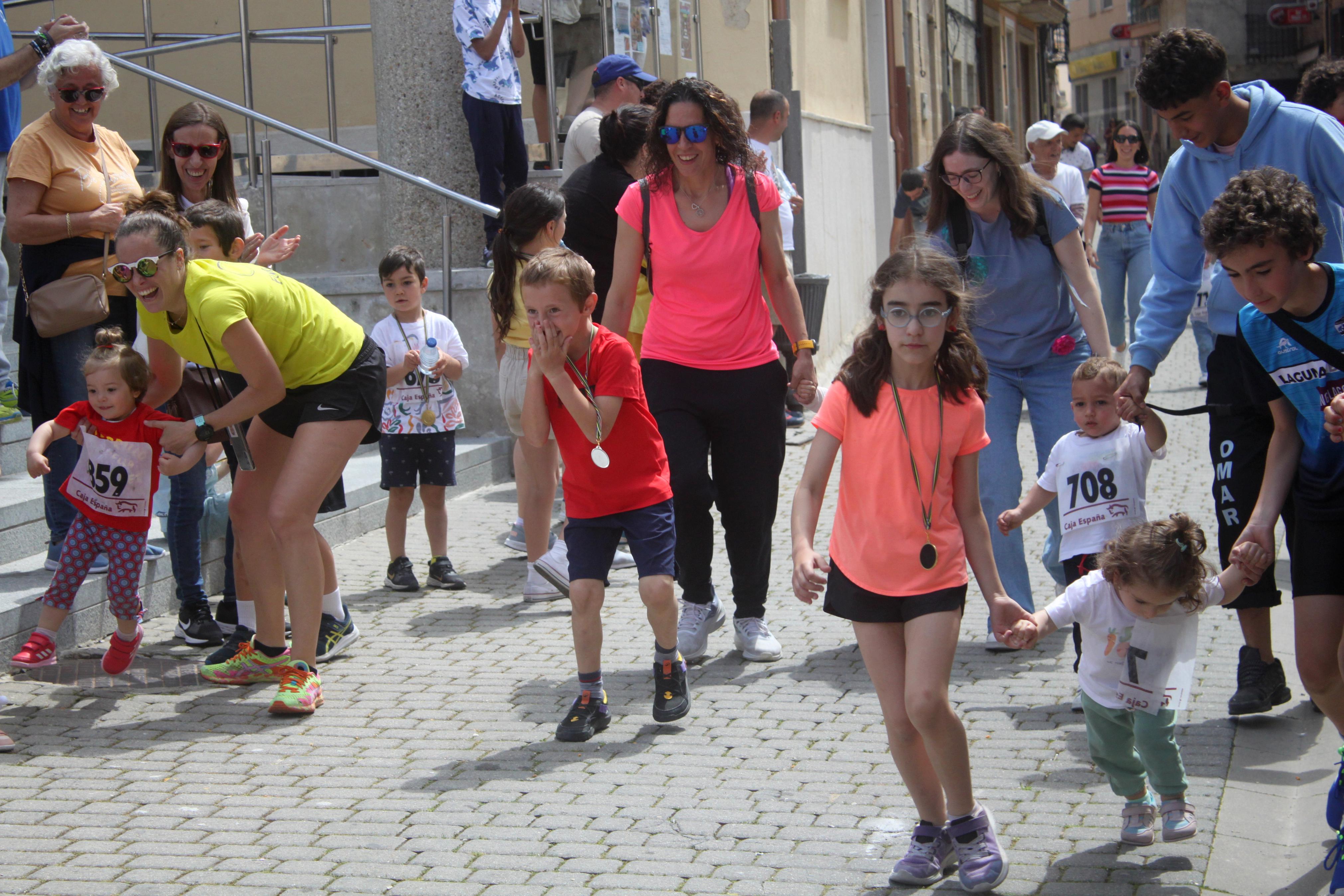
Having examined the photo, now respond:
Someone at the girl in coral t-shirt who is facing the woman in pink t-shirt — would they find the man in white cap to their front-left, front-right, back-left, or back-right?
front-right

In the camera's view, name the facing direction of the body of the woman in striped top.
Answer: toward the camera

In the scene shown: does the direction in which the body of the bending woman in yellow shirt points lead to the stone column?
no

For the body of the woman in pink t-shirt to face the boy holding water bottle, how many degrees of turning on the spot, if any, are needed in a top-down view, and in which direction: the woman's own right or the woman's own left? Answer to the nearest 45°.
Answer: approximately 135° to the woman's own right

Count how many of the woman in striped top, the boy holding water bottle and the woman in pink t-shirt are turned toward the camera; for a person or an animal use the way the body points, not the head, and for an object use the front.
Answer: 3

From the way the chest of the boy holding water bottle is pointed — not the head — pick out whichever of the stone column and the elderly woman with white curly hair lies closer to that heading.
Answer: the elderly woman with white curly hair

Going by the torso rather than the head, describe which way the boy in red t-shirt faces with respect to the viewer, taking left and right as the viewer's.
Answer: facing the viewer and to the left of the viewer

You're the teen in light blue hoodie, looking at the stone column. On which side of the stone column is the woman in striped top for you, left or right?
right

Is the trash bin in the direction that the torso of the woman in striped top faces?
no

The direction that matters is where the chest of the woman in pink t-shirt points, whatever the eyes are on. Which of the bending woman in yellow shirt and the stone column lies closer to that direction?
the bending woman in yellow shirt

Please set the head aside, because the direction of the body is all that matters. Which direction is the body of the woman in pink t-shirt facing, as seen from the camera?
toward the camera

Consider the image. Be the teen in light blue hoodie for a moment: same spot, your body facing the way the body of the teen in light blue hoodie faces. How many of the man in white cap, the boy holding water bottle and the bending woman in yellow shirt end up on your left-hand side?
0

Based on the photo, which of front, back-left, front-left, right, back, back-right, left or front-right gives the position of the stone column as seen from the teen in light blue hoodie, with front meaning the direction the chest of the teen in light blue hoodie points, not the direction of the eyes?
right

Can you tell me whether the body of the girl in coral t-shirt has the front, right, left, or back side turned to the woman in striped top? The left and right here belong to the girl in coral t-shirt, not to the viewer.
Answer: back

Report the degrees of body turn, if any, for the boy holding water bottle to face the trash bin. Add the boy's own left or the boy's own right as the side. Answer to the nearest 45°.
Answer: approximately 135° to the boy's own left

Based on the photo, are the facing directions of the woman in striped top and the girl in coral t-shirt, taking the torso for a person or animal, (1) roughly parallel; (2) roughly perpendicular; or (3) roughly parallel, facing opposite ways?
roughly parallel

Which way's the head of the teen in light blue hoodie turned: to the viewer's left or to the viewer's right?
to the viewer's left

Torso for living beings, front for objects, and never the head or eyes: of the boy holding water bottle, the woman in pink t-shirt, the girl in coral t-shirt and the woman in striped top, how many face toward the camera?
4

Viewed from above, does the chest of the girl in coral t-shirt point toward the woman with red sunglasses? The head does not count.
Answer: no
